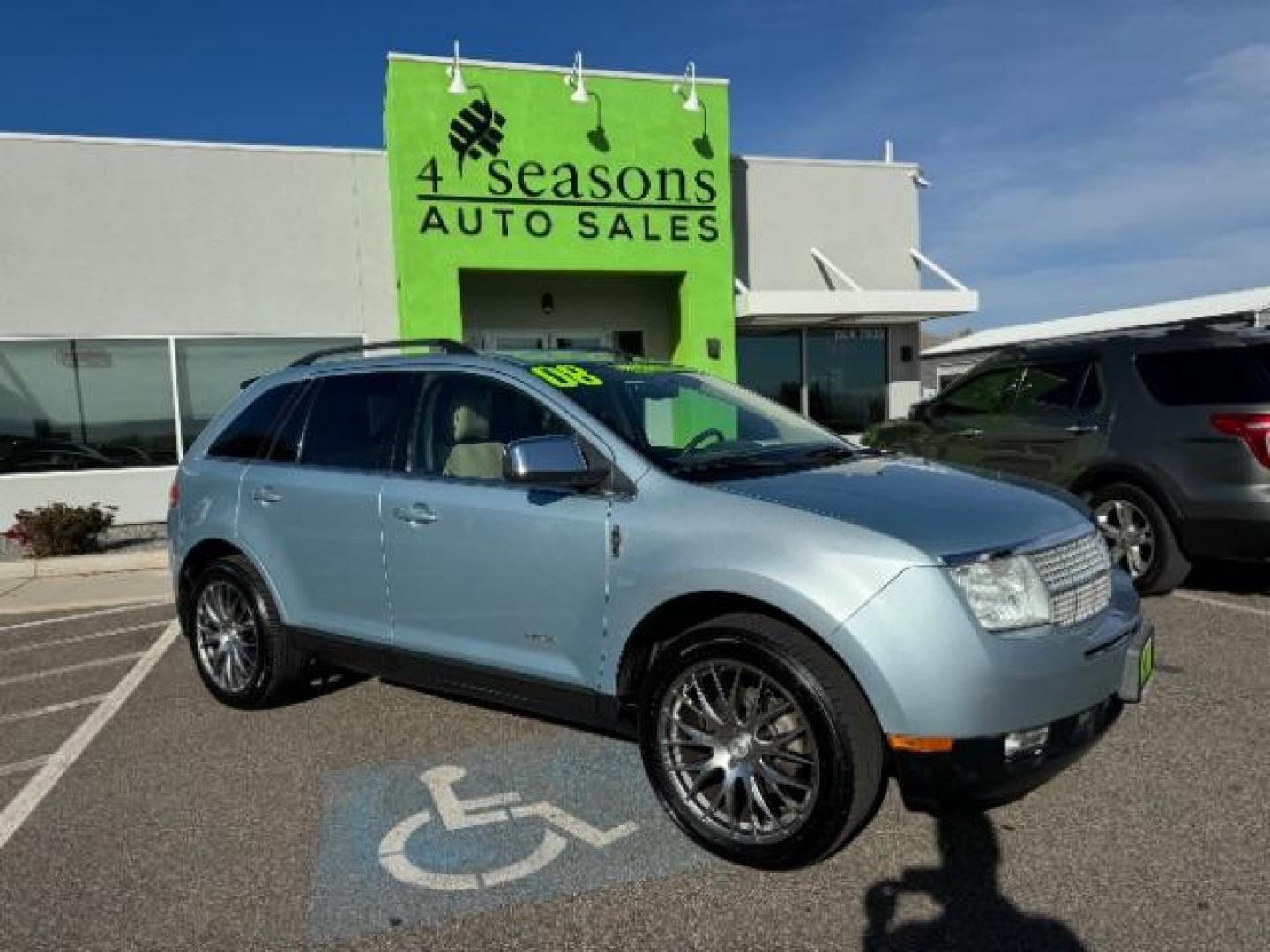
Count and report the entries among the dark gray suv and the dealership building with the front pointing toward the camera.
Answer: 1

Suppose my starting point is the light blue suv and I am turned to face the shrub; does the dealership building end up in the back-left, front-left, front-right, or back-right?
front-right

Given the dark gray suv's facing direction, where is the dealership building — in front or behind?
in front

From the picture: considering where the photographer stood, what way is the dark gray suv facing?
facing away from the viewer and to the left of the viewer

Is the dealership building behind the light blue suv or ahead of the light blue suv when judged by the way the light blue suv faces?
behind

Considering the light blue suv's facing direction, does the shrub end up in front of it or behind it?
behind

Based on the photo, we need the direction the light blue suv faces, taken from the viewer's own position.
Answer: facing the viewer and to the right of the viewer

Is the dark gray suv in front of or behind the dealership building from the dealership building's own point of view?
in front

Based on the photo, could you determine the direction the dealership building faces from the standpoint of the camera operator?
facing the viewer

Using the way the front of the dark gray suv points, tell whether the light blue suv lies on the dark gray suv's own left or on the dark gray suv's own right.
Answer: on the dark gray suv's own left

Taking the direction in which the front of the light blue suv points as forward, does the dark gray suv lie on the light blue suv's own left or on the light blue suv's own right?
on the light blue suv's own left
